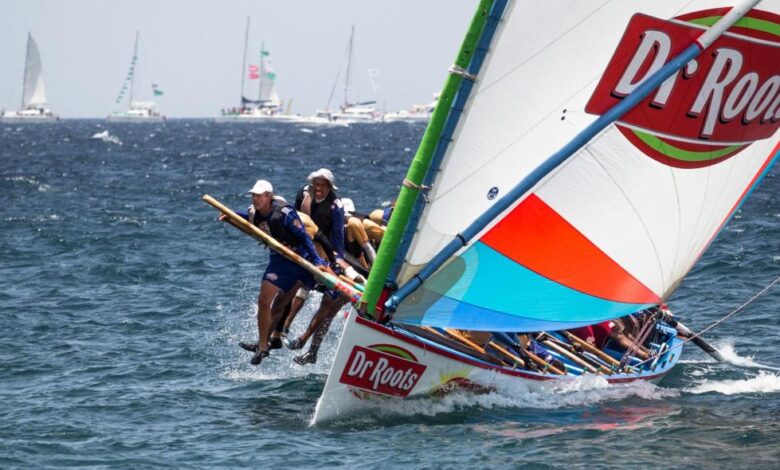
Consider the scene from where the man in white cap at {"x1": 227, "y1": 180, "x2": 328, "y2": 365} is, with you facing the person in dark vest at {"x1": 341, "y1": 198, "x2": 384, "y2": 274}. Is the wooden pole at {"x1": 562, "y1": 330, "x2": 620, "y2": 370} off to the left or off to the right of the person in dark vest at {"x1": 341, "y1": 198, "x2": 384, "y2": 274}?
right

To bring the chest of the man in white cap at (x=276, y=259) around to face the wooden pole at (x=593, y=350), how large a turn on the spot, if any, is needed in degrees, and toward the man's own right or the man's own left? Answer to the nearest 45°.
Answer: approximately 135° to the man's own left

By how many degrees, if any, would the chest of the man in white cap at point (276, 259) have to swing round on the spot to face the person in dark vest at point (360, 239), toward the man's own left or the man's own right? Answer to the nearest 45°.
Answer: approximately 180°

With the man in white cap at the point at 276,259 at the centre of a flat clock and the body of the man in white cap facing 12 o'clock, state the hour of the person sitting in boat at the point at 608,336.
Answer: The person sitting in boat is roughly at 7 o'clock from the man in white cap.

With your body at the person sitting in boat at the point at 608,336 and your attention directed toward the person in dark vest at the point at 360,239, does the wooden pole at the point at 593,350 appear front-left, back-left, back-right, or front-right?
front-left

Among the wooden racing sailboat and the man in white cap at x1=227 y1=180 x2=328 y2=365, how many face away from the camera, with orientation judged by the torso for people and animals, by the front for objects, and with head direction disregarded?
0

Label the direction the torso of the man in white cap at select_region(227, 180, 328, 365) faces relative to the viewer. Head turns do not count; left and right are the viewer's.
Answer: facing the viewer and to the left of the viewer

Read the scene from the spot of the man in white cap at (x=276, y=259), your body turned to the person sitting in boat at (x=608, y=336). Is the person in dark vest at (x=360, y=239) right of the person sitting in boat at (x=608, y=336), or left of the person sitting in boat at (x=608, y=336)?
left

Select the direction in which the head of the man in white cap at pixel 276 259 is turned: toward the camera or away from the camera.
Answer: toward the camera

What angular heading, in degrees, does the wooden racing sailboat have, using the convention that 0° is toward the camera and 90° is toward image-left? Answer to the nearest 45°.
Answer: approximately 45°
